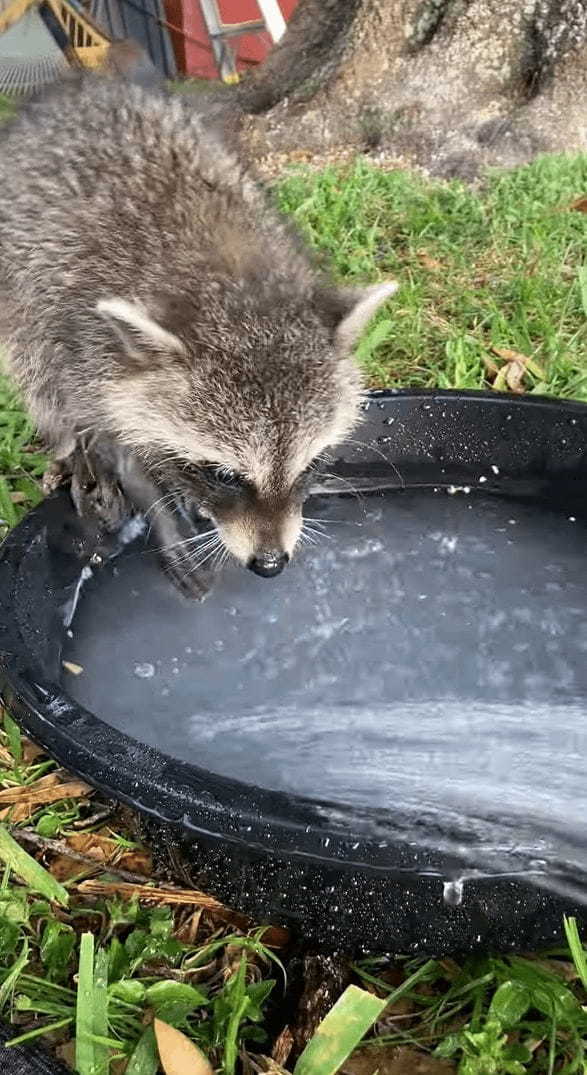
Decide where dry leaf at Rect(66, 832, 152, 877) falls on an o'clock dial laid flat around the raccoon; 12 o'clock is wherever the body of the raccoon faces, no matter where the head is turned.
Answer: The dry leaf is roughly at 2 o'clock from the raccoon.

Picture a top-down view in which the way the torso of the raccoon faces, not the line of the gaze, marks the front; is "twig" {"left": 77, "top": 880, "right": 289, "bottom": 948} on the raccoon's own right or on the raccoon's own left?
on the raccoon's own right

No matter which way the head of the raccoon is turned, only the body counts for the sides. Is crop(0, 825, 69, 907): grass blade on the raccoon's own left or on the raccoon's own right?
on the raccoon's own right

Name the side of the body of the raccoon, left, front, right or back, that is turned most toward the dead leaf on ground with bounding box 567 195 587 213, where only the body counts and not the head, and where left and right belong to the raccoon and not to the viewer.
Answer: left

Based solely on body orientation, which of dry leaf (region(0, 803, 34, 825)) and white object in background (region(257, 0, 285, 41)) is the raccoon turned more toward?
the dry leaf

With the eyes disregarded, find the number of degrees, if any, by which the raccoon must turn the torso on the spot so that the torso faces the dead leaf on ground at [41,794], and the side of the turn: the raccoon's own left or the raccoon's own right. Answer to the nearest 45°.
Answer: approximately 90° to the raccoon's own right

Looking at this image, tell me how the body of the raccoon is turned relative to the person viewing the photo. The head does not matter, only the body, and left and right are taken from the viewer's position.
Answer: facing the viewer and to the right of the viewer

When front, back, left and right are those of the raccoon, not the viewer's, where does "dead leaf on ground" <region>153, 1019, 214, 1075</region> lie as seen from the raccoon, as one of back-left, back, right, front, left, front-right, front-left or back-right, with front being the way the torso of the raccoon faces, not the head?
front-right

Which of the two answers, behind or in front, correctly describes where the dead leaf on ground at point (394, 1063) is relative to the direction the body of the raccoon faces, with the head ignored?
in front

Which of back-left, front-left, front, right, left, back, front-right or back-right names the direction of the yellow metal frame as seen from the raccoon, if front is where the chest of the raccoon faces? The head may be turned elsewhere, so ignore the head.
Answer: back-left

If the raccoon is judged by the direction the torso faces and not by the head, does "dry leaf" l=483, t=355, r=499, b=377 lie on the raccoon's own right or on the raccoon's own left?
on the raccoon's own left

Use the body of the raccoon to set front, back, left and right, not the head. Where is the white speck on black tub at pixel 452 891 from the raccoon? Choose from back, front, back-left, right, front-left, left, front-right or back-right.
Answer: front-right
